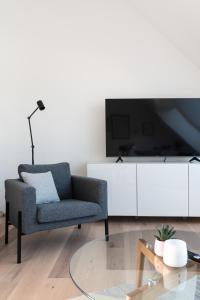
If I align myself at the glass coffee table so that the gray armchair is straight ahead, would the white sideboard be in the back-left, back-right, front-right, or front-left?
front-right

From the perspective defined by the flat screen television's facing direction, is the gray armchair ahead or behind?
ahead

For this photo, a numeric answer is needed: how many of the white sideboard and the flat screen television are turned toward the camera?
2

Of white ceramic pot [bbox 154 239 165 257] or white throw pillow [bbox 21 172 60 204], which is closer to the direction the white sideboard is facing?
the white ceramic pot

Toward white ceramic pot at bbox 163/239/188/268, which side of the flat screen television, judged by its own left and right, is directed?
front

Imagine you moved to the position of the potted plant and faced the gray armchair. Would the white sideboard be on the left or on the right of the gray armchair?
right

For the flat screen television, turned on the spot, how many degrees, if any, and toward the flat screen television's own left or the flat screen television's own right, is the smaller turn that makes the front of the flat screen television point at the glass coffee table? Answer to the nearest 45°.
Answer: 0° — it already faces it

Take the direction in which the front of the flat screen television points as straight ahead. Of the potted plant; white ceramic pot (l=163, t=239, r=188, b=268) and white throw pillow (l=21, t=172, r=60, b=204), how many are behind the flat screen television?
0

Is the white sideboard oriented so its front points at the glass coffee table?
yes

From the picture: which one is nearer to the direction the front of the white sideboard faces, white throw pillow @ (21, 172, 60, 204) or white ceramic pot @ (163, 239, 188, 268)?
the white ceramic pot

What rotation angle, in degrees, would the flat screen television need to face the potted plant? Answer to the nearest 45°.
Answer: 0° — it already faces it

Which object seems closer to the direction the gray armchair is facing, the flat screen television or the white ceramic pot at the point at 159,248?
the white ceramic pot

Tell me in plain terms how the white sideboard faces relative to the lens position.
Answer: facing the viewer

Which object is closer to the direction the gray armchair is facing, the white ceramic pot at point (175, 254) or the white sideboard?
the white ceramic pot

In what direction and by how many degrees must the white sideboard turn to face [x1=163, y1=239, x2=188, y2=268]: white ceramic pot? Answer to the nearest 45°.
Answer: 0° — it already faces it
